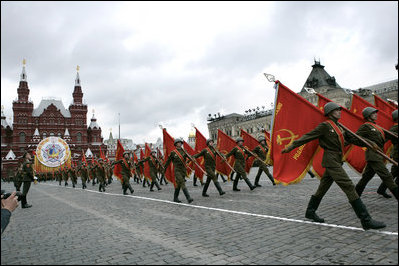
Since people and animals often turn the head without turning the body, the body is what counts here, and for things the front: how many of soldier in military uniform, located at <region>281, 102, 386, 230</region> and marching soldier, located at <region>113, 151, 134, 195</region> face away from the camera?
0

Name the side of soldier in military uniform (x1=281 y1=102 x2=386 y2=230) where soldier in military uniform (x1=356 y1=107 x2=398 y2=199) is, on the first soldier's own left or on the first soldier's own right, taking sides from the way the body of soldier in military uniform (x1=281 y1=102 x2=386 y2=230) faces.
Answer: on the first soldier's own left
